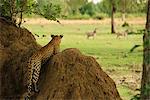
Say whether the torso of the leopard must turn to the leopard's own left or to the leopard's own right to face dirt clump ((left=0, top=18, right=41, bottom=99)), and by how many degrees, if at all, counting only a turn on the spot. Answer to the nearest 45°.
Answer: approximately 90° to the leopard's own left

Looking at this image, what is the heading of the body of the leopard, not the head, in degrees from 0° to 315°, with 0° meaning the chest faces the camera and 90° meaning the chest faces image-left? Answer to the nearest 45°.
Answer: approximately 225°

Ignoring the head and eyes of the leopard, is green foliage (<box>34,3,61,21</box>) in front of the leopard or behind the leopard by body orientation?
in front

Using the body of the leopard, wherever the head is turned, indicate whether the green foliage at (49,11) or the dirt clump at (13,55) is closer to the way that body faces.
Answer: the green foliage
